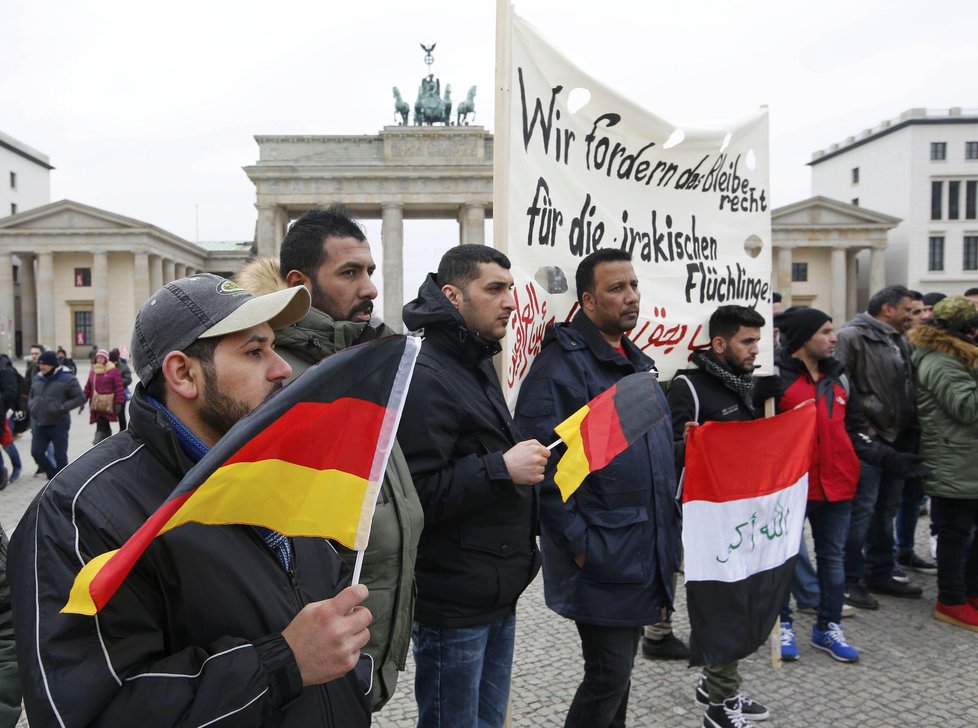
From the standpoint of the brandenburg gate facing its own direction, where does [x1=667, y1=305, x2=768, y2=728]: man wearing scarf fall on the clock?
The man wearing scarf is roughly at 12 o'clock from the brandenburg gate.

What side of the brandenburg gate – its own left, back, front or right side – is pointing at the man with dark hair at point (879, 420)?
front

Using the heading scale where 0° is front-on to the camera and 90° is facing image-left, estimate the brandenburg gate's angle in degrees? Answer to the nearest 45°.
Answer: approximately 0°

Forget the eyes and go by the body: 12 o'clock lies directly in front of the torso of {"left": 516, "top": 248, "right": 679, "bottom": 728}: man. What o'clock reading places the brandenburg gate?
The brandenburg gate is roughly at 7 o'clock from the man.

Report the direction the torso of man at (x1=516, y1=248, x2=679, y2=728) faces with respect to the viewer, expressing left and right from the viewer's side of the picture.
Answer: facing the viewer and to the right of the viewer

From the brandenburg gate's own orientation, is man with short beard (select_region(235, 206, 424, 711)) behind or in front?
in front

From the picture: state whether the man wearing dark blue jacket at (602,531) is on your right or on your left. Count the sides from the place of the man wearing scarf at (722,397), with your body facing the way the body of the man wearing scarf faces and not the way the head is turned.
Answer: on your right

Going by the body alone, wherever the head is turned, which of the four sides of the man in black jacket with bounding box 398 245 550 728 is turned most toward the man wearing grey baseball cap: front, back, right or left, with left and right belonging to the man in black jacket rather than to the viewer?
right

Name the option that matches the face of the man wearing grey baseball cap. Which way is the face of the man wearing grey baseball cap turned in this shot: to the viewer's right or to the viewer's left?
to the viewer's right
